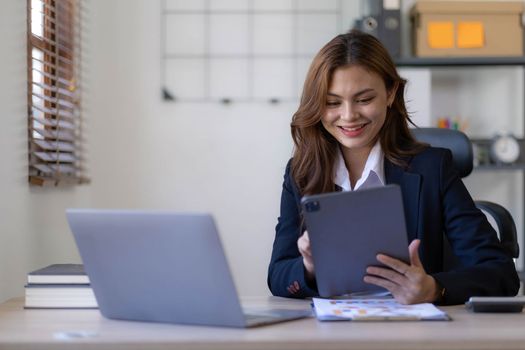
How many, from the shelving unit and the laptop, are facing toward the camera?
1

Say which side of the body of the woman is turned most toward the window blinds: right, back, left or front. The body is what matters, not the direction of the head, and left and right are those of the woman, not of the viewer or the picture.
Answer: right

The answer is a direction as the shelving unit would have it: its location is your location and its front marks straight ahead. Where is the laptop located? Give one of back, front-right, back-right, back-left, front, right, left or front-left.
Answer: front

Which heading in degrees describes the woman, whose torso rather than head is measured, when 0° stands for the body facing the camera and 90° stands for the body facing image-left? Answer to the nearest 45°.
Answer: approximately 45°

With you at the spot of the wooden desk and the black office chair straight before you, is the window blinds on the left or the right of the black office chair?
left

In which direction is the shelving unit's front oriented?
toward the camera

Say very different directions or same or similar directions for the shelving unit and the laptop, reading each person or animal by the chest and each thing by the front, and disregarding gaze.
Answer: very different directions

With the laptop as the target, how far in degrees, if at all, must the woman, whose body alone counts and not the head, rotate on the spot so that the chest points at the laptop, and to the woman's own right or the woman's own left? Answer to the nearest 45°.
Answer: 0° — they already face it

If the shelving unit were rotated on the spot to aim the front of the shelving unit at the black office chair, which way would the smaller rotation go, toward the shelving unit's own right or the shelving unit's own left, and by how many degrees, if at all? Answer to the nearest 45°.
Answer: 0° — it already faces it

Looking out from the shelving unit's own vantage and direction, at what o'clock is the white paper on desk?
The white paper on desk is roughly at 12 o'clock from the shelving unit.

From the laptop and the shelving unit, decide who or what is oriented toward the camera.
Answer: the shelving unit

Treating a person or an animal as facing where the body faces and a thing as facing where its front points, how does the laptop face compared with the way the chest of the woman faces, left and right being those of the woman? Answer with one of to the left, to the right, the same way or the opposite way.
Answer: the opposite way

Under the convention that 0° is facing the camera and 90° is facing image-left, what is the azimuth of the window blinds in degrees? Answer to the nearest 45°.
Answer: approximately 315°

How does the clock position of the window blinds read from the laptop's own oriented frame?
The window blinds is roughly at 10 o'clock from the laptop.

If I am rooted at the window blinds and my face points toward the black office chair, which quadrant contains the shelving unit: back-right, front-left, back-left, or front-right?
front-left

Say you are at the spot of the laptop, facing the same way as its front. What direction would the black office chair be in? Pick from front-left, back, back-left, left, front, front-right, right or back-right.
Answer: front

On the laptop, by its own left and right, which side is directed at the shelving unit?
front
